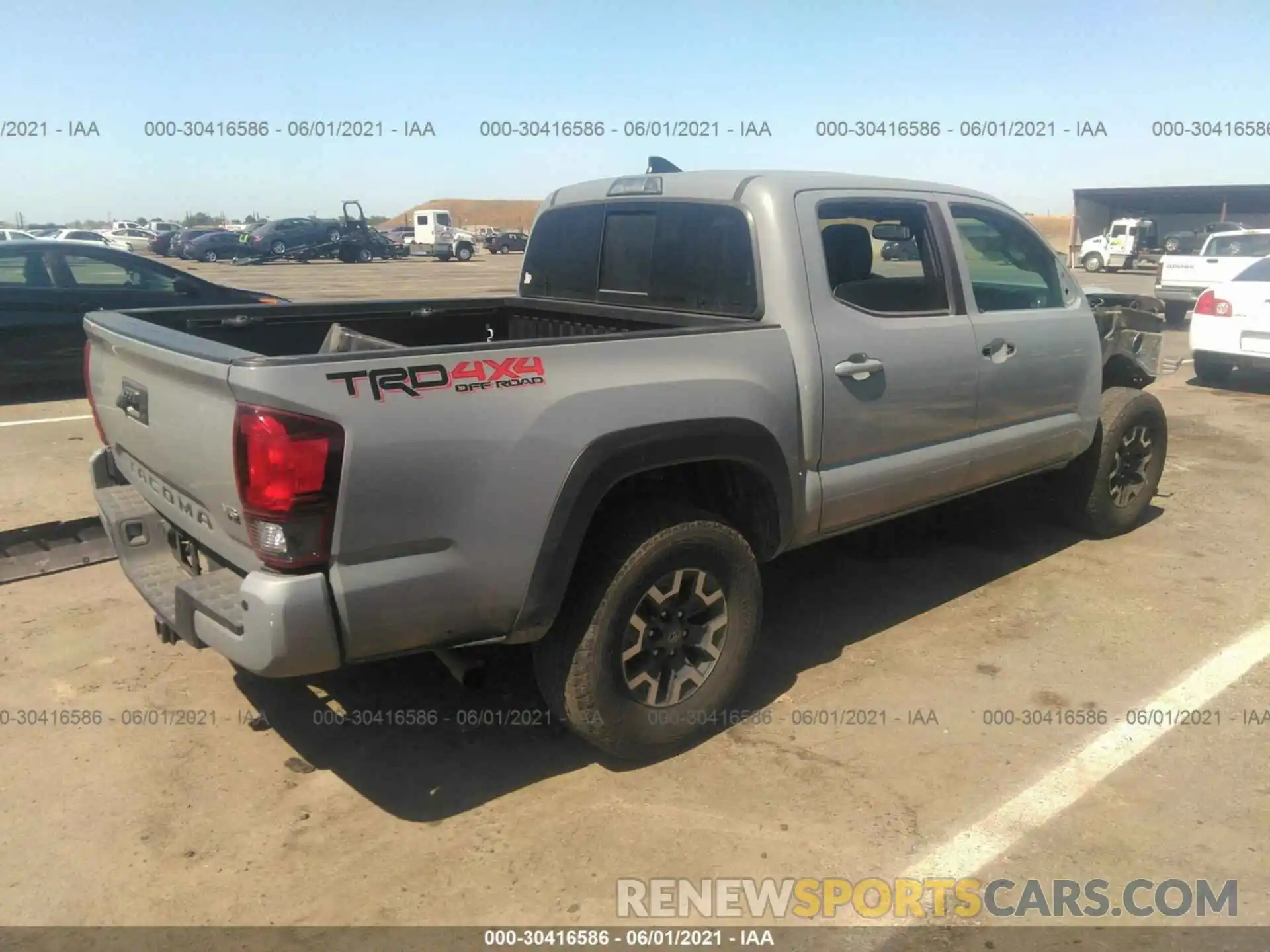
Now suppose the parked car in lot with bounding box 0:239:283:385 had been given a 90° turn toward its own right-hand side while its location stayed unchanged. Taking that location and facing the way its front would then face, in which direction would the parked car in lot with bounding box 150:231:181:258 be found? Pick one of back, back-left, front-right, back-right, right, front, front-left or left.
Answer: back

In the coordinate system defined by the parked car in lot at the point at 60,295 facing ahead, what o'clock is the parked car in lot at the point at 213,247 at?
the parked car in lot at the point at 213,247 is roughly at 9 o'clock from the parked car in lot at the point at 60,295.

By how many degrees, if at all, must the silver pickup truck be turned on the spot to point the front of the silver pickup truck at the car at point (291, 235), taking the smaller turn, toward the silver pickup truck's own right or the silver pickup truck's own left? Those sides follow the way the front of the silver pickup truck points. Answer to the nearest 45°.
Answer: approximately 45° to the silver pickup truck's own left

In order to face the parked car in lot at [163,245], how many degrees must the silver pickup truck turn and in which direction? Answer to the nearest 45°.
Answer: approximately 90° to its left

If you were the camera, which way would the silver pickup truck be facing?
facing away from the viewer and to the right of the viewer

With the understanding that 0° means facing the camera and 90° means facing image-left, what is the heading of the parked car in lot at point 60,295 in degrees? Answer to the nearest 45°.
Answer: approximately 270°

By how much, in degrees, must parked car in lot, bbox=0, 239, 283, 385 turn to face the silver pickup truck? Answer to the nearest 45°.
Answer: approximately 90° to its right

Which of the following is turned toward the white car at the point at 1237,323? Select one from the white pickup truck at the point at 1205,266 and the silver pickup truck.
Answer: the silver pickup truck

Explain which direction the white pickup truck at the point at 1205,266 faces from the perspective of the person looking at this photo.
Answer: facing away from the viewer and to the right of the viewer
